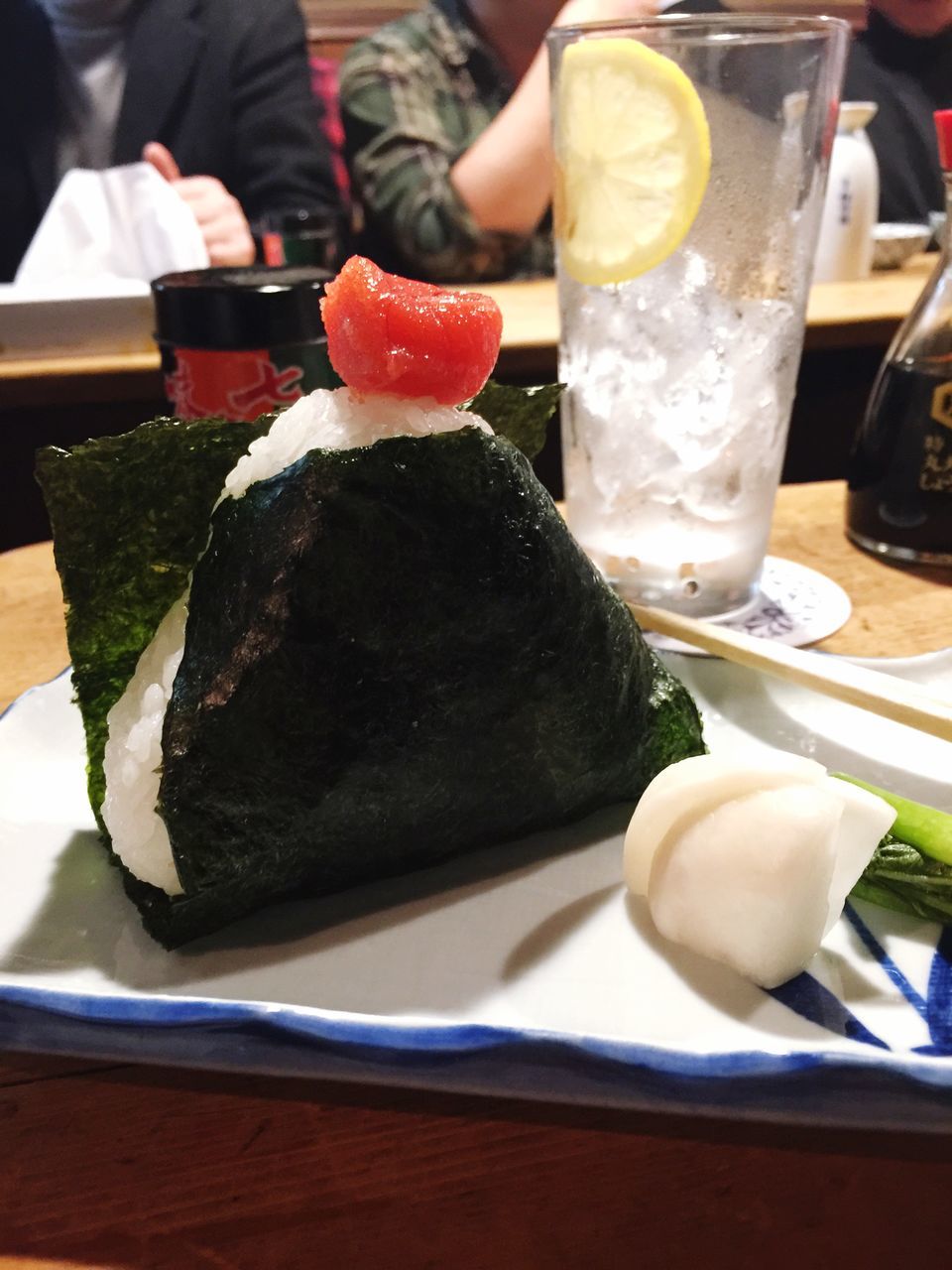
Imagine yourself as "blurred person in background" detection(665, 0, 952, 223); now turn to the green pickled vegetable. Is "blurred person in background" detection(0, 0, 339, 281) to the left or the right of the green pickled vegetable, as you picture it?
right

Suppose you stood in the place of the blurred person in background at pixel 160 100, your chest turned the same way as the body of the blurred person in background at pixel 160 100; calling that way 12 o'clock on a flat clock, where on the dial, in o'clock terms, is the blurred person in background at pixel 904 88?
the blurred person in background at pixel 904 88 is roughly at 9 o'clock from the blurred person in background at pixel 160 100.

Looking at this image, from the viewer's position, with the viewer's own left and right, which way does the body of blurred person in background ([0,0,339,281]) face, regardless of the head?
facing the viewer

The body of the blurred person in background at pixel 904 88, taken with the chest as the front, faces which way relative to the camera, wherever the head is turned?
toward the camera

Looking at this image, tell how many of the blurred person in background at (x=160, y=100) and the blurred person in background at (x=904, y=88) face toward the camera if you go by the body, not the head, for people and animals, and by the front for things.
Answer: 2

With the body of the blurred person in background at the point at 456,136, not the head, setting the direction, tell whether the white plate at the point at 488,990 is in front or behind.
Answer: in front

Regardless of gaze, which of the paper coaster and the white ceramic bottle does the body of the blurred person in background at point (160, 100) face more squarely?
the paper coaster

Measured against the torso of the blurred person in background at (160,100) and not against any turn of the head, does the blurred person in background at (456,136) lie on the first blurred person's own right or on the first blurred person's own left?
on the first blurred person's own left

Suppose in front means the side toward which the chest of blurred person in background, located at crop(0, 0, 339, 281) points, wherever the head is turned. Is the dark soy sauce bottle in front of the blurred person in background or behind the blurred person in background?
in front

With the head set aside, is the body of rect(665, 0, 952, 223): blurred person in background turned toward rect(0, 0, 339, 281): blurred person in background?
no

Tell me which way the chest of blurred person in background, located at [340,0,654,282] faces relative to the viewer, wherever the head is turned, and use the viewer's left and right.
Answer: facing the viewer and to the right of the viewer

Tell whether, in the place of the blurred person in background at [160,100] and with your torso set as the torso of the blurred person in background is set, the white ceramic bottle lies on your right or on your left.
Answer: on your left

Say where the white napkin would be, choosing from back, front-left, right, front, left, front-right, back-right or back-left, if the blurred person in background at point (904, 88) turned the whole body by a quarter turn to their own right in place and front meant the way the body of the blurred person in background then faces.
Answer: front-left

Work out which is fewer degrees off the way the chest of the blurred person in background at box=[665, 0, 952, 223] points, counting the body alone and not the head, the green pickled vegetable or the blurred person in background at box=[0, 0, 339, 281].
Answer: the green pickled vegetable

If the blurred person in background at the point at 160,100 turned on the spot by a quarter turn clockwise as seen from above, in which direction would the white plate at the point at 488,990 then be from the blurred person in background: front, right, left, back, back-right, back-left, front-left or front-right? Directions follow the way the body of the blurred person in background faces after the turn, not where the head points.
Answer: left

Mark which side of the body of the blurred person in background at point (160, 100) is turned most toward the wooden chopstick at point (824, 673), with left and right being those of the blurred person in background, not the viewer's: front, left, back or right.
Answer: front

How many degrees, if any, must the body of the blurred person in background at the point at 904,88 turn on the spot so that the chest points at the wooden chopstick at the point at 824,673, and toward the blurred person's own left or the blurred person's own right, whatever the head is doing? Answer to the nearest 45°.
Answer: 0° — they already face it
